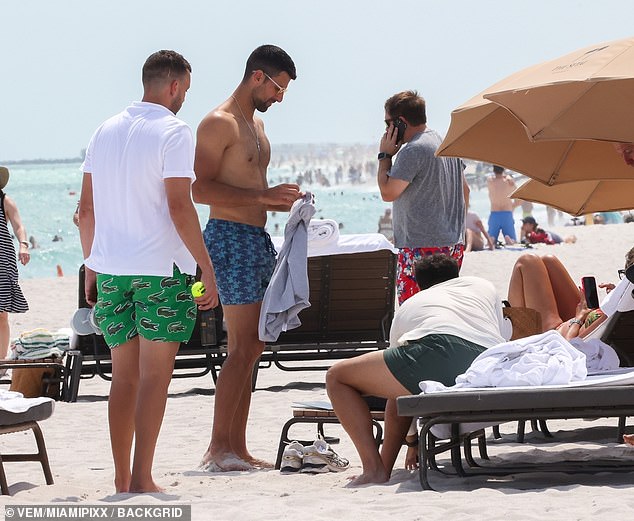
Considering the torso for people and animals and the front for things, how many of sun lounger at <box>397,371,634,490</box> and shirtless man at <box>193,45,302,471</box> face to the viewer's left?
1

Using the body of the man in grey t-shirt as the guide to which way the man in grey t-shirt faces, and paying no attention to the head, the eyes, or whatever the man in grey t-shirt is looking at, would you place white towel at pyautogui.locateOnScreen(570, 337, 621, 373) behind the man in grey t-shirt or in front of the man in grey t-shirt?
behind

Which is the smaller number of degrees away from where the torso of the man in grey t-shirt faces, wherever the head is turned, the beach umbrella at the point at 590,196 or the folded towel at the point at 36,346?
the folded towel

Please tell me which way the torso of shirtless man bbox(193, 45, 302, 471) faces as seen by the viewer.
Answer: to the viewer's right

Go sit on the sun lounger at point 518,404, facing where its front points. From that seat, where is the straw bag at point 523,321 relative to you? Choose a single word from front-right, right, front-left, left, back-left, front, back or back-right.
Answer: right

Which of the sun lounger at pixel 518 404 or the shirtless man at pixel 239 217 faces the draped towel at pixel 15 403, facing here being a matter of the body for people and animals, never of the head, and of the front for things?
the sun lounger

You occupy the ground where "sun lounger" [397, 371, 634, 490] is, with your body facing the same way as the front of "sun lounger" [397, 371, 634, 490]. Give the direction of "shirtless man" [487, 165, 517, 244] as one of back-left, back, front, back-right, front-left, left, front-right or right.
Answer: right

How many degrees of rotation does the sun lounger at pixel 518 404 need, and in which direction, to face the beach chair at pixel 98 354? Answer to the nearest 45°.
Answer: approximately 45° to its right

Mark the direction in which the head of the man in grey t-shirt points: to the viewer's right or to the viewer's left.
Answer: to the viewer's left

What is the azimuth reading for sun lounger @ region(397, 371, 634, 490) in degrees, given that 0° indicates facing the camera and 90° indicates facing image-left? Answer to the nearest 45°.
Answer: approximately 90°

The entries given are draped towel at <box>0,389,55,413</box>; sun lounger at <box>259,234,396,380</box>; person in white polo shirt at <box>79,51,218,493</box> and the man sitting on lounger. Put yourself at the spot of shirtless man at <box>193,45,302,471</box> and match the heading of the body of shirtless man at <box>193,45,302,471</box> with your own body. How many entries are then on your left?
1

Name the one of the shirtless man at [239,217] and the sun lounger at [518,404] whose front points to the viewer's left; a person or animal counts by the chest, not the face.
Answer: the sun lounger

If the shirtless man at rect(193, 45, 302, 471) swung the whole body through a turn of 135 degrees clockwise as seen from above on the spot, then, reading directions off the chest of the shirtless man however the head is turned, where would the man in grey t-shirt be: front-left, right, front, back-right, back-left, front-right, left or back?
back

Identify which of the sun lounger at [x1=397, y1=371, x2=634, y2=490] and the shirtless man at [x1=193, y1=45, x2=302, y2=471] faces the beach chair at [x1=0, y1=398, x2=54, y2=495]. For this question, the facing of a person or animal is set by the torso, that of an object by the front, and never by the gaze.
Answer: the sun lounger
